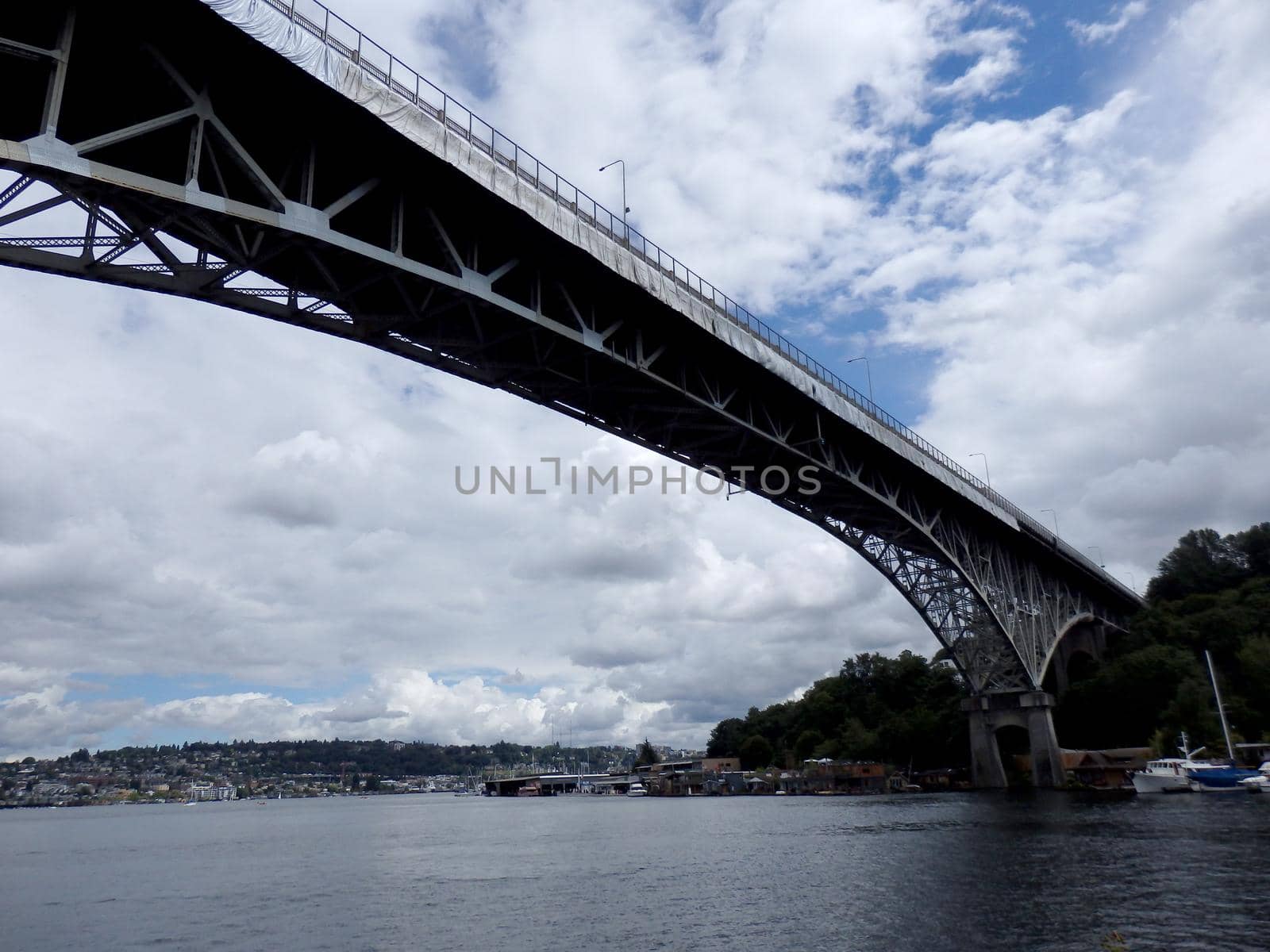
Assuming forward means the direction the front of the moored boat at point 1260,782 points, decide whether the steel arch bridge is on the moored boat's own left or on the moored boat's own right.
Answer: on the moored boat's own left

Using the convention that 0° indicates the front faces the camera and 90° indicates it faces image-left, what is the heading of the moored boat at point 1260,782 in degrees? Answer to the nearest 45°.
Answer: approximately 90°
